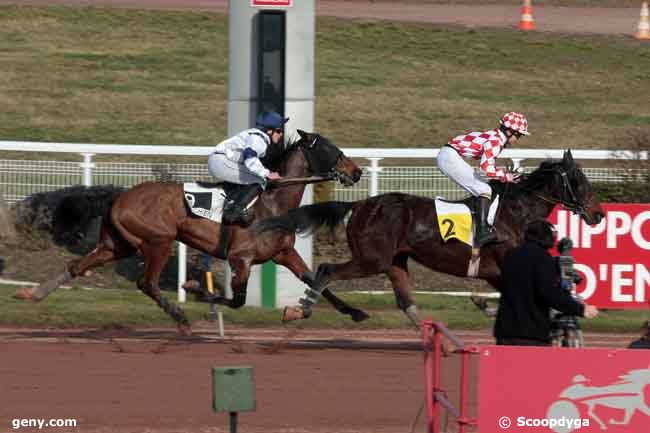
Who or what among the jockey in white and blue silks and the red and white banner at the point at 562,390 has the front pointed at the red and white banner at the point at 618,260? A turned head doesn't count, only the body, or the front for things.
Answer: the jockey in white and blue silks

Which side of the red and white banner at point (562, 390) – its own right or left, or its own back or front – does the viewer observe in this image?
front

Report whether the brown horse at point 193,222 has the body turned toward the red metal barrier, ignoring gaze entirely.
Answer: no

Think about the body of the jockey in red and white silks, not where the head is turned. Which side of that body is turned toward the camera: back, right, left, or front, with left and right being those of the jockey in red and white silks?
right

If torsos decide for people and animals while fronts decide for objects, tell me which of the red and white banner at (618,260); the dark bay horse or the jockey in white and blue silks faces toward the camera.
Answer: the red and white banner

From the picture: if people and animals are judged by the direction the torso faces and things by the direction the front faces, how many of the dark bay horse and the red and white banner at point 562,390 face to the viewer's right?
1

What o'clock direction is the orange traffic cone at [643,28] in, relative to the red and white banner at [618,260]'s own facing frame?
The orange traffic cone is roughly at 6 o'clock from the red and white banner.

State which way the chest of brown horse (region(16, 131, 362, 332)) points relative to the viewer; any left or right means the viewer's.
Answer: facing to the right of the viewer

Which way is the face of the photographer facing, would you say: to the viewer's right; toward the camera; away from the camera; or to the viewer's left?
away from the camera

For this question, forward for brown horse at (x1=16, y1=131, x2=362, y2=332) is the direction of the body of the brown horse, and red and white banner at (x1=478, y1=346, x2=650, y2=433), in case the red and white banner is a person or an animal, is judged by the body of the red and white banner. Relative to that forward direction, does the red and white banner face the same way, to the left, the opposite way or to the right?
to the right

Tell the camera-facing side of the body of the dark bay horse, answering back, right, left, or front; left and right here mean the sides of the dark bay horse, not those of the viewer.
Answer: right

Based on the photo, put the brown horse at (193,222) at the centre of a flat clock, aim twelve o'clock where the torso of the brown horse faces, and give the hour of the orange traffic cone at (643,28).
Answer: The orange traffic cone is roughly at 10 o'clock from the brown horse.

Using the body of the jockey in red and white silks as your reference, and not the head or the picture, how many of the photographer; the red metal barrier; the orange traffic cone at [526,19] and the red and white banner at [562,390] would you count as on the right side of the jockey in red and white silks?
3

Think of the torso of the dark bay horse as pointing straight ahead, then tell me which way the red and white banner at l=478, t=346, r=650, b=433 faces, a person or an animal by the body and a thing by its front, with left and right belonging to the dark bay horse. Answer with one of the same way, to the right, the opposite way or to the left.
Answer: to the right

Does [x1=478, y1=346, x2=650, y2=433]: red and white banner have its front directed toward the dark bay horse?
no

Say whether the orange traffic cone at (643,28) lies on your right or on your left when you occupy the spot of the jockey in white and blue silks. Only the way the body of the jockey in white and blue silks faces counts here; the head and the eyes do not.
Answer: on your left

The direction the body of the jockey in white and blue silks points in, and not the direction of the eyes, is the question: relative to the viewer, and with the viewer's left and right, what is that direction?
facing to the right of the viewer

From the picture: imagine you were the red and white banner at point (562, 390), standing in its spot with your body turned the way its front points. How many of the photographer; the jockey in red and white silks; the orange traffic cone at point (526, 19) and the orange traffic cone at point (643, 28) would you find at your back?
4

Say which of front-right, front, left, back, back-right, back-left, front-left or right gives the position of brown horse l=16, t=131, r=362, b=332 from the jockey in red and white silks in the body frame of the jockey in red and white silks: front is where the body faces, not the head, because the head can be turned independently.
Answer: back
